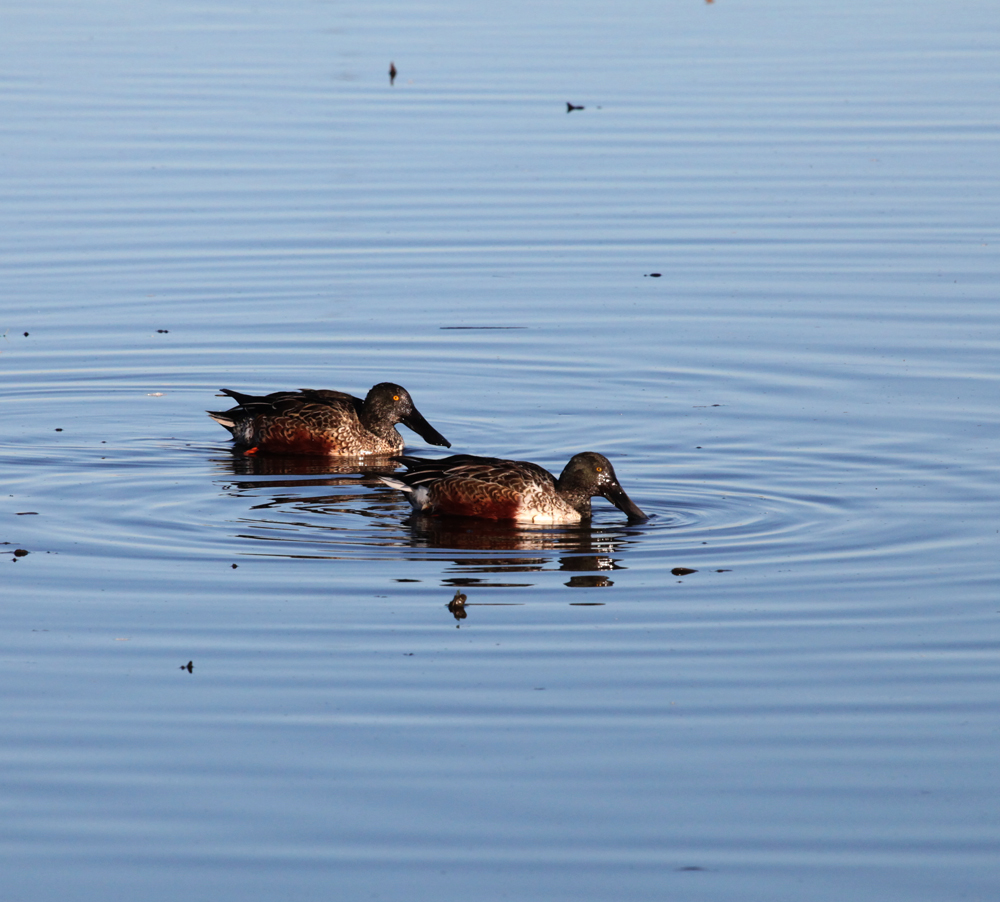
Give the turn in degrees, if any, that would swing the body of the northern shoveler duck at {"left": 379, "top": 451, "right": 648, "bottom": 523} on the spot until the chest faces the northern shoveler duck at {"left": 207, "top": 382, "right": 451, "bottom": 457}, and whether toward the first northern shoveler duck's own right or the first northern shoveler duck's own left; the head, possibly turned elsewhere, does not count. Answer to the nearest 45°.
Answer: approximately 135° to the first northern shoveler duck's own left

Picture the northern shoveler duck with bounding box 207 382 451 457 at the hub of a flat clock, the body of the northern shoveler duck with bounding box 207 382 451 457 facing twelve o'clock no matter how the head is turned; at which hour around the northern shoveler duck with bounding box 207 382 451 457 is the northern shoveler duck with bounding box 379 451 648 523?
the northern shoveler duck with bounding box 379 451 648 523 is roughly at 2 o'clock from the northern shoveler duck with bounding box 207 382 451 457.

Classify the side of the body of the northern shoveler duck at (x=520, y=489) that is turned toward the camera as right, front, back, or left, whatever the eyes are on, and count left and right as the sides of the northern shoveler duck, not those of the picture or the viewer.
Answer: right

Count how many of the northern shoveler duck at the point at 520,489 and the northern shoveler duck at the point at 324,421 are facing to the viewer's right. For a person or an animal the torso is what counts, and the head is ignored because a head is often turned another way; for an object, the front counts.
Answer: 2

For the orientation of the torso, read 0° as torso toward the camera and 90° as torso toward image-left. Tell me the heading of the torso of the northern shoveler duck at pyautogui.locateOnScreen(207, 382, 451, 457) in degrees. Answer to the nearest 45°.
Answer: approximately 270°
